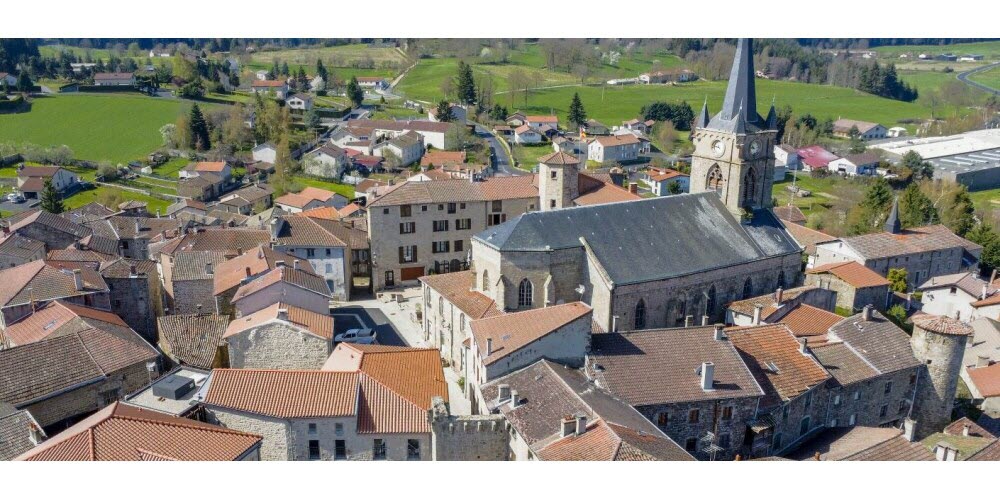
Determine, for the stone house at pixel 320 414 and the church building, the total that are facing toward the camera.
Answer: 1

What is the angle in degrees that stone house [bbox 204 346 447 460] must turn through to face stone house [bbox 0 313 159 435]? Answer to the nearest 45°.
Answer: approximately 135° to its right

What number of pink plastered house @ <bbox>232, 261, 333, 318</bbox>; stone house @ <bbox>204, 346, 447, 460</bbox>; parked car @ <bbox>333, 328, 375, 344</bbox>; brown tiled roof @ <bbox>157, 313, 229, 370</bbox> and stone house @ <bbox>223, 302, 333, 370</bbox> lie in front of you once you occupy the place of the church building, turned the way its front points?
0

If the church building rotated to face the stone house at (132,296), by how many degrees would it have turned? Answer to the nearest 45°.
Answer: approximately 135° to its left

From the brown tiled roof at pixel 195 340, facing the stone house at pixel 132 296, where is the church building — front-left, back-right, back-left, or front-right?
back-right

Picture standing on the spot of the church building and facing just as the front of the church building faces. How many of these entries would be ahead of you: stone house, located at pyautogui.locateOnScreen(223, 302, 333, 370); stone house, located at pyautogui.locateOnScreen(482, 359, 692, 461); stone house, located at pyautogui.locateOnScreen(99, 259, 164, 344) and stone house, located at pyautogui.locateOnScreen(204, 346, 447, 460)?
0

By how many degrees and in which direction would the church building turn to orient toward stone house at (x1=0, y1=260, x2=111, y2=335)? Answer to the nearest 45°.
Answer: approximately 135° to its left

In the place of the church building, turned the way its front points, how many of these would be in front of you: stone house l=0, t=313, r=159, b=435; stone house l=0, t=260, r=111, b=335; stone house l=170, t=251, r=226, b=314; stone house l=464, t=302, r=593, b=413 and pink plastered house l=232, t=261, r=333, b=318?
0

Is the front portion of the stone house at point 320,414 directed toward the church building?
no

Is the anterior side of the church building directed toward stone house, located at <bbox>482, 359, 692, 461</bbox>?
no

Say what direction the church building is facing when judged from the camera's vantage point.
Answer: facing away from the viewer and to the right of the viewer

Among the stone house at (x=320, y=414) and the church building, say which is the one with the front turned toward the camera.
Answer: the stone house

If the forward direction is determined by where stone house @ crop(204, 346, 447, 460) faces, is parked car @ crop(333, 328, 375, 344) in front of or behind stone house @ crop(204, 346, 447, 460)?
behind

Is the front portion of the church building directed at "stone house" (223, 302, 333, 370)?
no

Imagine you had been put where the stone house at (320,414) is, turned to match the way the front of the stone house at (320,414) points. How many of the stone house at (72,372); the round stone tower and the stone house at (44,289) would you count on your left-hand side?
1

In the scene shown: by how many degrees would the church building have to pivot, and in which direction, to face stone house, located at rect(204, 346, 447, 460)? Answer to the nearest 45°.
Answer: approximately 180°

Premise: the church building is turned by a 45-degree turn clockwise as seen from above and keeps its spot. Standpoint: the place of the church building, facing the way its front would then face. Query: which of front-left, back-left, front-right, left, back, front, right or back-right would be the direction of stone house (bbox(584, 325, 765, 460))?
right

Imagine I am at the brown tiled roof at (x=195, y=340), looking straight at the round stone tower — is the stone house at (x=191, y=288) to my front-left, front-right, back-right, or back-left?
back-left

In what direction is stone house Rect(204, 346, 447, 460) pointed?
toward the camera
